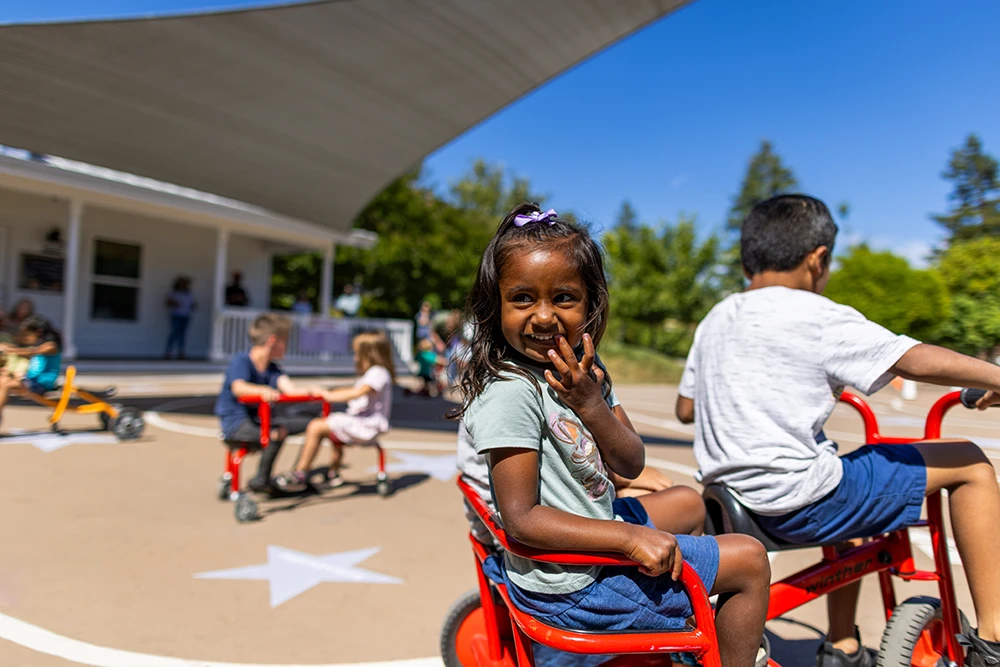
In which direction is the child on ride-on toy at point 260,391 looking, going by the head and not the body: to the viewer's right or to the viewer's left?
to the viewer's right

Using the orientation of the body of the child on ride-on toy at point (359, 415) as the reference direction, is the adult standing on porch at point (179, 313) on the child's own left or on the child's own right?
on the child's own right

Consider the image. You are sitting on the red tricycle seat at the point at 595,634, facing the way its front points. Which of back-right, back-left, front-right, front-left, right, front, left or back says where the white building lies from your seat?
back-left

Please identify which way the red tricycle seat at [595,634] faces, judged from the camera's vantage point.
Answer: facing to the right of the viewer

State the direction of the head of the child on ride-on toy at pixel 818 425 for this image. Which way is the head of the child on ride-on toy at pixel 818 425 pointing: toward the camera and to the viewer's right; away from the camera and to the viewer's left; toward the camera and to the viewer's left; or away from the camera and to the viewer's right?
away from the camera and to the viewer's right

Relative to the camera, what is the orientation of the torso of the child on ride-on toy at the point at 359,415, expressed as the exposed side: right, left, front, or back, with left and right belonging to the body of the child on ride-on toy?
left

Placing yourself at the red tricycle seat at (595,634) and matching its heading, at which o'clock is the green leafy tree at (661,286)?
The green leafy tree is roughly at 9 o'clock from the red tricycle seat.
